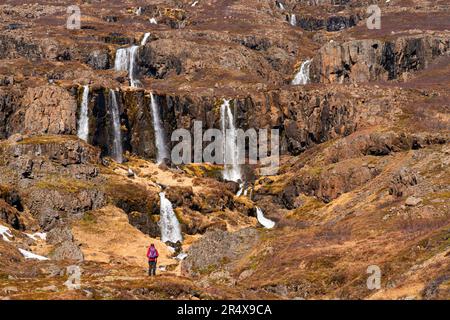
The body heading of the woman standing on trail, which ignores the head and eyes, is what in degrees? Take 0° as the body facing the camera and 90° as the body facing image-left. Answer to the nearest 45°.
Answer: approximately 180°
